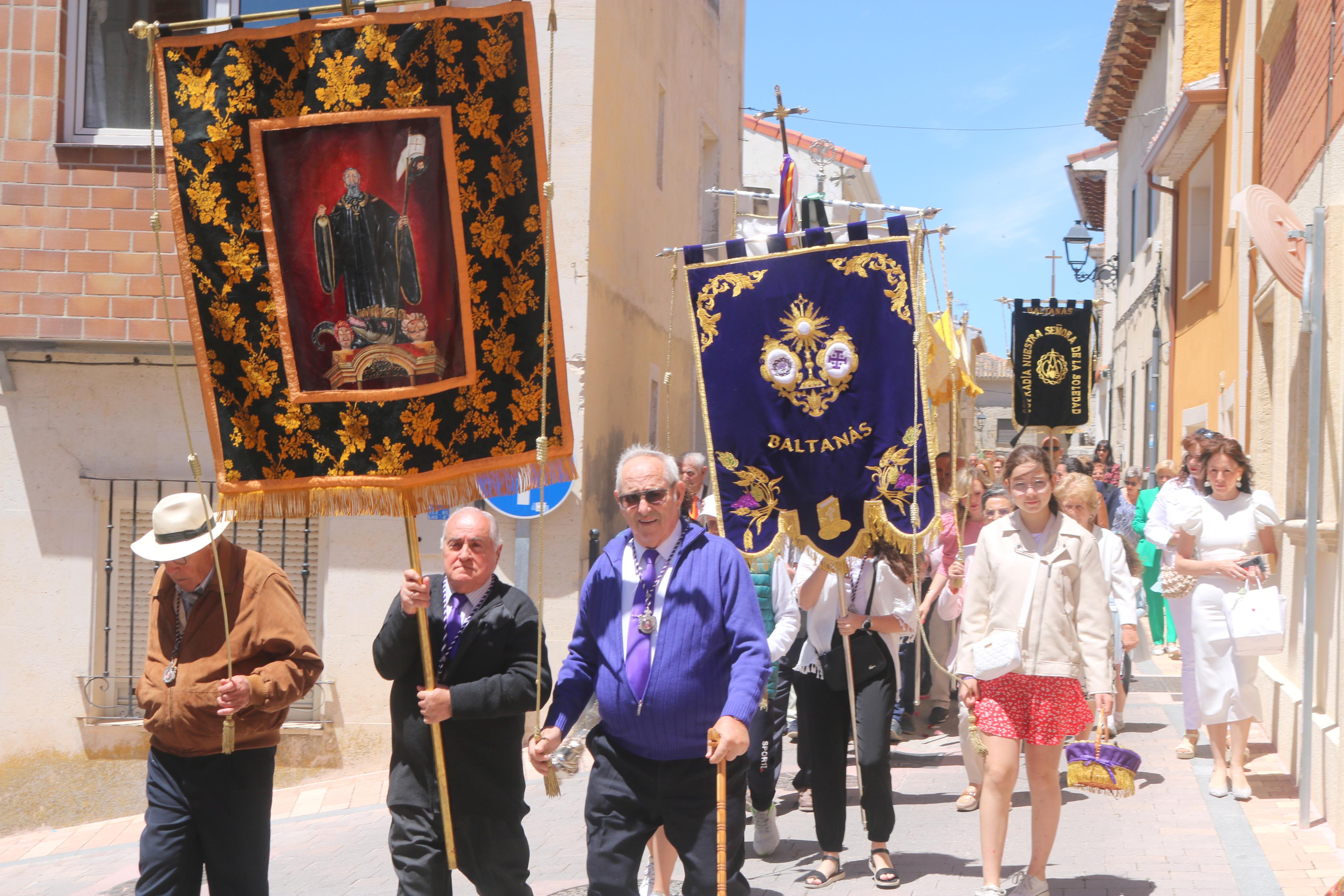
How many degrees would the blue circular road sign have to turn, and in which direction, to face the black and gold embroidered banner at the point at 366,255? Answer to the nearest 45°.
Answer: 0° — it already faces it

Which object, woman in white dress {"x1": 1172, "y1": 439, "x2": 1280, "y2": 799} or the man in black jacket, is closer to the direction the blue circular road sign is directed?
the man in black jacket

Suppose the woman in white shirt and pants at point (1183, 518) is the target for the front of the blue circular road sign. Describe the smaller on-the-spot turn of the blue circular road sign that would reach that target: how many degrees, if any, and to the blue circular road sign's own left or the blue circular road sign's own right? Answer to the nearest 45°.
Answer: approximately 45° to the blue circular road sign's own left

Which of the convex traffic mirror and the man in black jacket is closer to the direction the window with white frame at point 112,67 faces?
the man in black jacket

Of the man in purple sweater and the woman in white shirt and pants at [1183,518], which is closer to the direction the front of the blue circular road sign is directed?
the man in purple sweater

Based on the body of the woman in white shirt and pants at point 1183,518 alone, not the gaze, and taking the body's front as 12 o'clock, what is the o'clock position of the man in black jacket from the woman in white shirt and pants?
The man in black jacket is roughly at 1 o'clock from the woman in white shirt and pants.

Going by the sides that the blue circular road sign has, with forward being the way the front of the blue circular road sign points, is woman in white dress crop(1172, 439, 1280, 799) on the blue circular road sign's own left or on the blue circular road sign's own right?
on the blue circular road sign's own left
